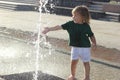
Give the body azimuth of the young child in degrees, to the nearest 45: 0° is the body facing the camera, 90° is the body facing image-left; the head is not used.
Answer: approximately 45°
